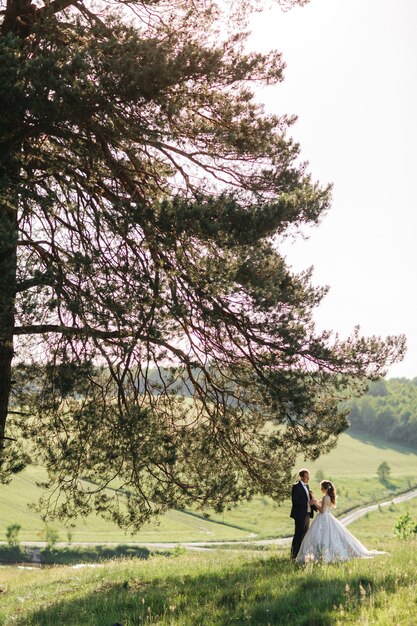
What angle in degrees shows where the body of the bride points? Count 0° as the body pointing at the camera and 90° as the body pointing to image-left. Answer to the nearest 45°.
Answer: approximately 90°
